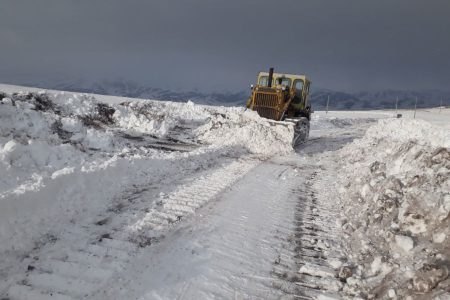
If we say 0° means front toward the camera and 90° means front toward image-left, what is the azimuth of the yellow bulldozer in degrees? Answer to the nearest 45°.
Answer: approximately 45°

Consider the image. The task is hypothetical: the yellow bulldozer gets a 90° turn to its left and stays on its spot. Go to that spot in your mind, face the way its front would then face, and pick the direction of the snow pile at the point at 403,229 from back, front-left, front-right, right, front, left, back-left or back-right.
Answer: front-right

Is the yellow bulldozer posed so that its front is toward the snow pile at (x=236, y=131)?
yes
